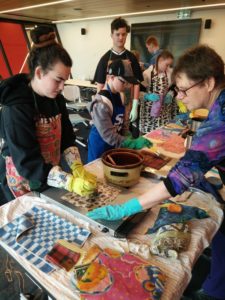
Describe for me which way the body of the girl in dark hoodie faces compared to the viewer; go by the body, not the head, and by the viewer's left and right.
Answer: facing the viewer and to the right of the viewer

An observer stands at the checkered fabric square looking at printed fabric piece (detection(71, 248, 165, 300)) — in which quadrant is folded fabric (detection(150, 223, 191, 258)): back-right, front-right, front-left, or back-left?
front-left

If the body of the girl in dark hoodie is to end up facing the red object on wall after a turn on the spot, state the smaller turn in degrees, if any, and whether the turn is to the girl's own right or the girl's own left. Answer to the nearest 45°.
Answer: approximately 135° to the girl's own left

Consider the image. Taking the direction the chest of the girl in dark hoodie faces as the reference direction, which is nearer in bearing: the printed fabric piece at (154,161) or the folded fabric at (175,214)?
the folded fabric

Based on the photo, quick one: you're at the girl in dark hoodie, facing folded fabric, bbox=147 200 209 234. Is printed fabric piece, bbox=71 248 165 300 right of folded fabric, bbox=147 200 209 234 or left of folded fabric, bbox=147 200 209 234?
right

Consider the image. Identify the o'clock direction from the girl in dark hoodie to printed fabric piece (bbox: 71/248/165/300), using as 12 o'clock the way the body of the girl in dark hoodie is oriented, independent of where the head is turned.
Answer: The printed fabric piece is roughly at 1 o'clock from the girl in dark hoodie.

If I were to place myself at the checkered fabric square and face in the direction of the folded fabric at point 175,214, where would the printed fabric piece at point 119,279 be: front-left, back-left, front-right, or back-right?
front-right

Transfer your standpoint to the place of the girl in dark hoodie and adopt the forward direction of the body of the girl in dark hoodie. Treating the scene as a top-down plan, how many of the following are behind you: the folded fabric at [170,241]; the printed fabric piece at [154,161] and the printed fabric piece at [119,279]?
0

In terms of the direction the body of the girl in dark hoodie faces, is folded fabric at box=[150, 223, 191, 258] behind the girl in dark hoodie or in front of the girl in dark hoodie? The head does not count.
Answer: in front

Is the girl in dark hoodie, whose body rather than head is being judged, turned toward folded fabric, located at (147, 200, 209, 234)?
yes

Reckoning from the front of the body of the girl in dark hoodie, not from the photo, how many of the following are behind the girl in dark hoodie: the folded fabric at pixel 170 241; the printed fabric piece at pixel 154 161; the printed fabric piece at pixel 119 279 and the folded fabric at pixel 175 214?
0

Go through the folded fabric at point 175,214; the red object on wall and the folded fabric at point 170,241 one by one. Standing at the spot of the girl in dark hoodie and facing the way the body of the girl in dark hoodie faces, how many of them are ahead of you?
2
